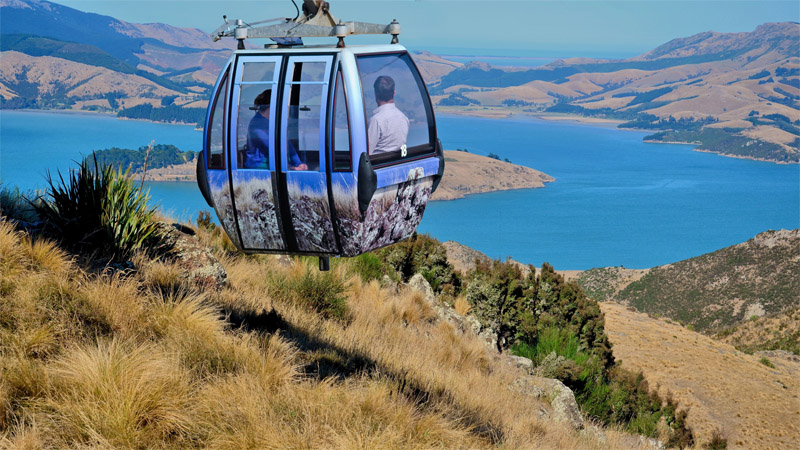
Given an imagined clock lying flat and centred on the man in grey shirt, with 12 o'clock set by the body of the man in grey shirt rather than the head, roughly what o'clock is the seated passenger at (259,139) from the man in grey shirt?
The seated passenger is roughly at 10 o'clock from the man in grey shirt.

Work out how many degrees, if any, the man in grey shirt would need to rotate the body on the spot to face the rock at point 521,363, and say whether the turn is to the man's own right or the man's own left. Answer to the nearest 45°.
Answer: approximately 45° to the man's own right

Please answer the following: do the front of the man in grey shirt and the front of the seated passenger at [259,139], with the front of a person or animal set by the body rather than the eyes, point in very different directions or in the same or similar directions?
very different directions

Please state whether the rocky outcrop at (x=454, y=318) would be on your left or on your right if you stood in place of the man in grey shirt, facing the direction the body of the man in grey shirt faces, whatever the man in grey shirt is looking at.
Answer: on your right

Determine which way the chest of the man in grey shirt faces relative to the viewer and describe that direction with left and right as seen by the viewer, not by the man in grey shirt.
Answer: facing away from the viewer and to the left of the viewer

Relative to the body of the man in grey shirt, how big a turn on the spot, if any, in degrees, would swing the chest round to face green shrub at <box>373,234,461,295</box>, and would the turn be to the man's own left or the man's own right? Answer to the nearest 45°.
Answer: approximately 45° to the man's own right

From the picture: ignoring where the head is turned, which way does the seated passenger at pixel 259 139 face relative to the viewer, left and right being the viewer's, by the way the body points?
facing the viewer and to the right of the viewer

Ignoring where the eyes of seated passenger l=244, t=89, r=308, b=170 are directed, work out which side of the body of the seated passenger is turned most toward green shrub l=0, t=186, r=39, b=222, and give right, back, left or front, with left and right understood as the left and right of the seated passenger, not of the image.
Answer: back
